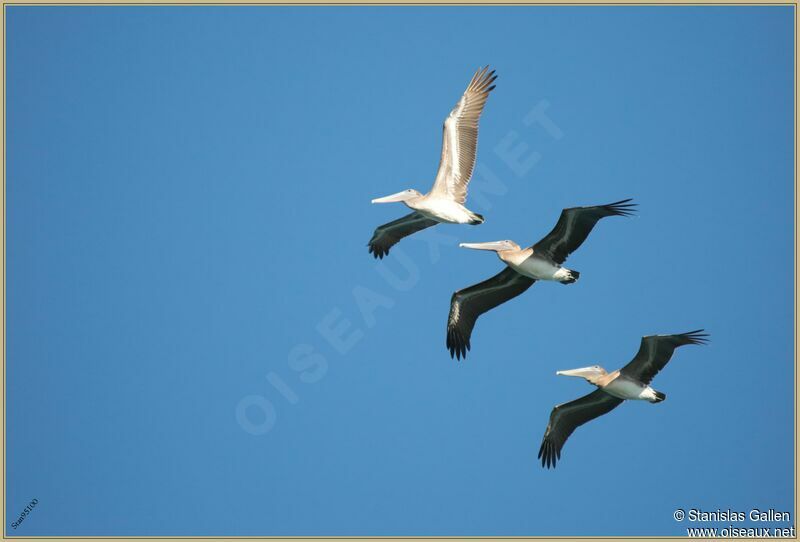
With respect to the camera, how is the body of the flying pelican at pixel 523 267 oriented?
to the viewer's left

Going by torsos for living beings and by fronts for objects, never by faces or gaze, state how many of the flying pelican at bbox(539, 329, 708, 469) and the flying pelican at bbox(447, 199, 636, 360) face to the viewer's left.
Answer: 2

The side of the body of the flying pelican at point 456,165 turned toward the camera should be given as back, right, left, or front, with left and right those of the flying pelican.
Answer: left

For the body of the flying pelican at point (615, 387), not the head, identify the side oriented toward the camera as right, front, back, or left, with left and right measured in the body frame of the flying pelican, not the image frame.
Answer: left
